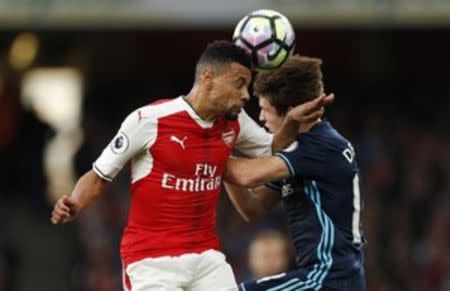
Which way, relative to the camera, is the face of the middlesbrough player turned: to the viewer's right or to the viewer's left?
to the viewer's left

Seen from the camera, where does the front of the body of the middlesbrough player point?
to the viewer's left
